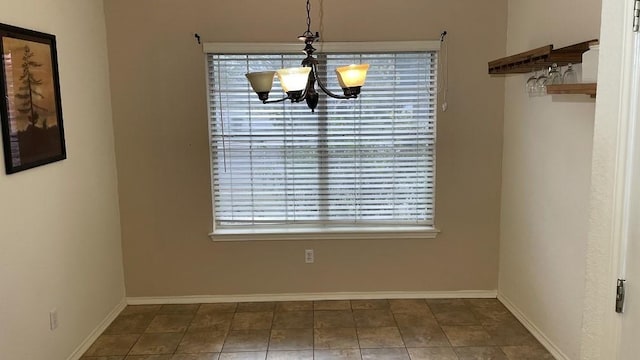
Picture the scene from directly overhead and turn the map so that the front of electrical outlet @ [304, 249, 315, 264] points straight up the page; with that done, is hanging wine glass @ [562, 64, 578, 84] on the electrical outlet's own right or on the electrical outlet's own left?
on the electrical outlet's own left

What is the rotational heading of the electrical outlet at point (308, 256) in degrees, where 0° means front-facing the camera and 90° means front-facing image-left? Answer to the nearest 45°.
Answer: approximately 0°

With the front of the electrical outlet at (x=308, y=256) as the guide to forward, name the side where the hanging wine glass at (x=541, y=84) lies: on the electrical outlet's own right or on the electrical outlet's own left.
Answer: on the electrical outlet's own left

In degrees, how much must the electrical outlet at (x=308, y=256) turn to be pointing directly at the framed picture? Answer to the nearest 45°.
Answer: approximately 45° to its right

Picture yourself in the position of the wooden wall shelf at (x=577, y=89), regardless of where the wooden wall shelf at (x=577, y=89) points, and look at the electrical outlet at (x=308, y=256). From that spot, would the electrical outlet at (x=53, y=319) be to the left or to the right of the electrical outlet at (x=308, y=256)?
left

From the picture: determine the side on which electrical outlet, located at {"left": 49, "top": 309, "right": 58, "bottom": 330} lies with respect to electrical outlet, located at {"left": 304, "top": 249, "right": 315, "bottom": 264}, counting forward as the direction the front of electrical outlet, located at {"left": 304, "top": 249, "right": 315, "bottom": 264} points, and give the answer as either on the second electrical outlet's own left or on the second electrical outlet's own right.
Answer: on the second electrical outlet's own right

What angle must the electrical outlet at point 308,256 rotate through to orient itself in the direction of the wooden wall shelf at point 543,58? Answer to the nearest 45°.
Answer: approximately 45° to its left
